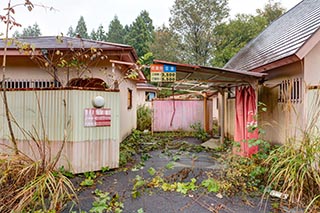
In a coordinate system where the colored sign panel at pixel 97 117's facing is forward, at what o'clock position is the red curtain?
The red curtain is roughly at 9 o'clock from the colored sign panel.

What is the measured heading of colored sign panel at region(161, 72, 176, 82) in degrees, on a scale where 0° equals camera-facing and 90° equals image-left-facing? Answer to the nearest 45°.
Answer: approximately 0°

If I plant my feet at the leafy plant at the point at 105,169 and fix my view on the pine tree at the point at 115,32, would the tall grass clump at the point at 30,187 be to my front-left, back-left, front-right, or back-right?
back-left

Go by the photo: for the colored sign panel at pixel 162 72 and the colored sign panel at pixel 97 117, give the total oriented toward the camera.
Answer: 2

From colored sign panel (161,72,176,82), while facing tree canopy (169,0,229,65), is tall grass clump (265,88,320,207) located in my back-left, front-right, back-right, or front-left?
back-right

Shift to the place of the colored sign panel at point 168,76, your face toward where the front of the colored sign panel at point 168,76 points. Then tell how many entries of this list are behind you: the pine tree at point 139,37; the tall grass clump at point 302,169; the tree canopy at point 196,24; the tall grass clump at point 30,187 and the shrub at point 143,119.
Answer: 3
